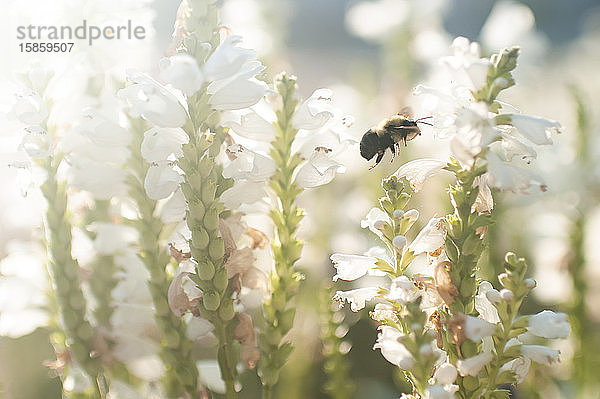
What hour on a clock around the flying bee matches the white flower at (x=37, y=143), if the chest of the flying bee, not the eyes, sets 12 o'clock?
The white flower is roughly at 5 o'clock from the flying bee.

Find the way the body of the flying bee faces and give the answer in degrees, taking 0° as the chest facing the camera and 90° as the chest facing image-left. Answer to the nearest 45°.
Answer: approximately 270°
